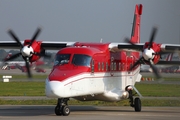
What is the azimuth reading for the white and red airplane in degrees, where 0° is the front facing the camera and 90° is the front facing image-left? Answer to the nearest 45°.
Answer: approximately 45°
